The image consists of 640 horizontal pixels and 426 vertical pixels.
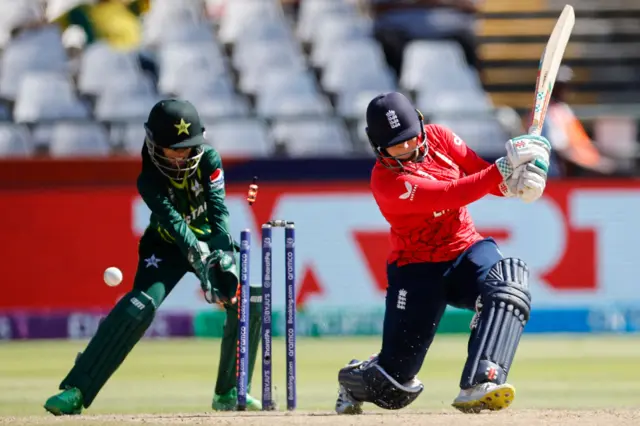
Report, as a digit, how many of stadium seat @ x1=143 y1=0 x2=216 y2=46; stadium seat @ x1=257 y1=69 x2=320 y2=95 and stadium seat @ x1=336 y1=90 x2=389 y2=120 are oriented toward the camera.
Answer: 3

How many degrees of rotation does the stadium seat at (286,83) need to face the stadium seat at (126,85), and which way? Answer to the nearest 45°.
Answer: approximately 90° to its right

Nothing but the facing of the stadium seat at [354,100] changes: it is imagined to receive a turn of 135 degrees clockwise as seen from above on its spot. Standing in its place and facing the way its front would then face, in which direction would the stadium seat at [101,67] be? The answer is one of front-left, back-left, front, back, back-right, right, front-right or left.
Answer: front-left

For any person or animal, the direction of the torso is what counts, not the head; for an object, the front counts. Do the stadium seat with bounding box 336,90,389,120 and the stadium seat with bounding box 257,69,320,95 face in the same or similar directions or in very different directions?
same or similar directions

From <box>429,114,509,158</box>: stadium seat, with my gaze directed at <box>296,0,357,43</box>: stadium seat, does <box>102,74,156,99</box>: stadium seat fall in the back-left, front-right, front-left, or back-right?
front-left

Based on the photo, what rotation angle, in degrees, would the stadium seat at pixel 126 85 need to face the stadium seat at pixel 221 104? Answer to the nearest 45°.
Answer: approximately 90° to its left

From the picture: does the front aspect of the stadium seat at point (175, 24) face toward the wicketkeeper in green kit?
yes

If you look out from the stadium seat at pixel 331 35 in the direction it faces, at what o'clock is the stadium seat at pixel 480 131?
the stadium seat at pixel 480 131 is roughly at 11 o'clock from the stadium seat at pixel 331 35.

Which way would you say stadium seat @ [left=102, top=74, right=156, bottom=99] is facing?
toward the camera

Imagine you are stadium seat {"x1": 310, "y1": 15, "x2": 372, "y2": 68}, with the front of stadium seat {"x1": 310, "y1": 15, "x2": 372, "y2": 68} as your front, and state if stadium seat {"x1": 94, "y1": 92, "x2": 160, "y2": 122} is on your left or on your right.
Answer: on your right

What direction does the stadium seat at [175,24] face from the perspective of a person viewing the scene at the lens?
facing the viewer

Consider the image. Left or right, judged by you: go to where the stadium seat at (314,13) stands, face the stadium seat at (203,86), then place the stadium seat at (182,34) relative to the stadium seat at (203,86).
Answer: right

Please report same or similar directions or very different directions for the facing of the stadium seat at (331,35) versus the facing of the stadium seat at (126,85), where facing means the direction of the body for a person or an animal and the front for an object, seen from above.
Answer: same or similar directions

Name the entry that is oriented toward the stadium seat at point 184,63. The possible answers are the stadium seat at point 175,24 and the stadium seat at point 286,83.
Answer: the stadium seat at point 175,24

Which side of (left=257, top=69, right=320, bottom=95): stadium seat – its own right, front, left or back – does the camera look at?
front
